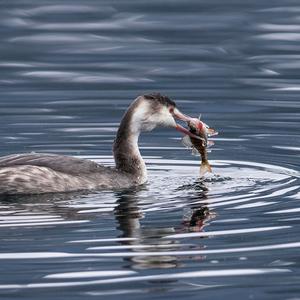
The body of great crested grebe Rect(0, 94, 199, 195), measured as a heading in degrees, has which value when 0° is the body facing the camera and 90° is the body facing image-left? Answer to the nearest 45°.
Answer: approximately 270°
